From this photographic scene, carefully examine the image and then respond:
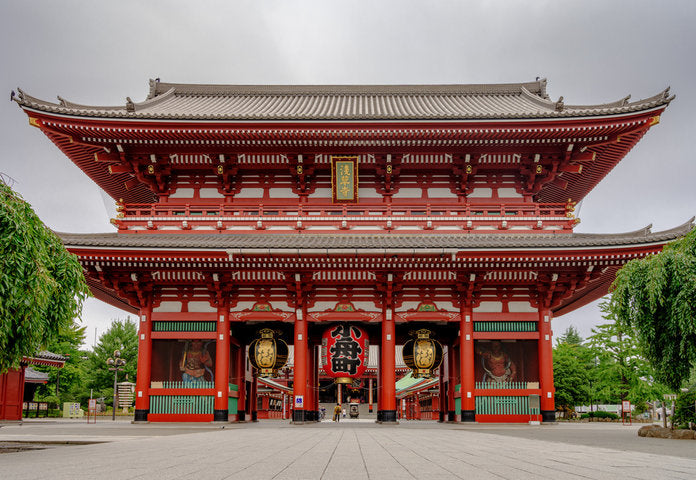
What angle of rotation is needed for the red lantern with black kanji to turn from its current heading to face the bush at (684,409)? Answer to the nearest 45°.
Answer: approximately 45° to its left

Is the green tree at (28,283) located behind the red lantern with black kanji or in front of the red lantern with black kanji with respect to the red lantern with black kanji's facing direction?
in front

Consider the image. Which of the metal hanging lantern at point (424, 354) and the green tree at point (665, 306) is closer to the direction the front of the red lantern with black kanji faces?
the green tree

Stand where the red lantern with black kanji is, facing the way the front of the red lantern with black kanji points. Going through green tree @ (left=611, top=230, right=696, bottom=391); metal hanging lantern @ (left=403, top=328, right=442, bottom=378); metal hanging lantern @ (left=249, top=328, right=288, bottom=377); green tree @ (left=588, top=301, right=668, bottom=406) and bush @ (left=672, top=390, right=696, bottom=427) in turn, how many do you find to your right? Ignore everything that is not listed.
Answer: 1

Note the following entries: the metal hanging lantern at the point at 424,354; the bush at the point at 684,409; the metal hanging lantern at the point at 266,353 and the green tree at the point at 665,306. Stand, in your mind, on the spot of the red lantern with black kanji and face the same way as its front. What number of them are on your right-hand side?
1

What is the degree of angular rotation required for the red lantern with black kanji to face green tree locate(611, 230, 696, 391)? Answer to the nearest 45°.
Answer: approximately 45° to its left

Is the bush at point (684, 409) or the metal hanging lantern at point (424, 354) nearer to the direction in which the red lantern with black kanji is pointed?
the bush

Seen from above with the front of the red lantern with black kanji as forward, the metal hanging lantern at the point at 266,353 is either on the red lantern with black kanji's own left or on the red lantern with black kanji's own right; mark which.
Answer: on the red lantern with black kanji's own right

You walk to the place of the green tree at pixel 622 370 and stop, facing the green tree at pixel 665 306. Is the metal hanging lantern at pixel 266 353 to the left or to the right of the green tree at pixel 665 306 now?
right

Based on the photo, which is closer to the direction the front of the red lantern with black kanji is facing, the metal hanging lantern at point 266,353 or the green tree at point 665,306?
the green tree

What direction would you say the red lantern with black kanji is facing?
toward the camera

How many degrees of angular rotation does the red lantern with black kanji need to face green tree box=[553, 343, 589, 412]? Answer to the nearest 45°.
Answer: approximately 135° to its left

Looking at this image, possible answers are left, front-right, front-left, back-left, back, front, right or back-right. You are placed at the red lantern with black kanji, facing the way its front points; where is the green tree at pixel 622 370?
back-left

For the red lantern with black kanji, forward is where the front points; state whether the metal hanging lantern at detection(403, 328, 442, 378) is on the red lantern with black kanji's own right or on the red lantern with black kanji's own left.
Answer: on the red lantern with black kanji's own left
